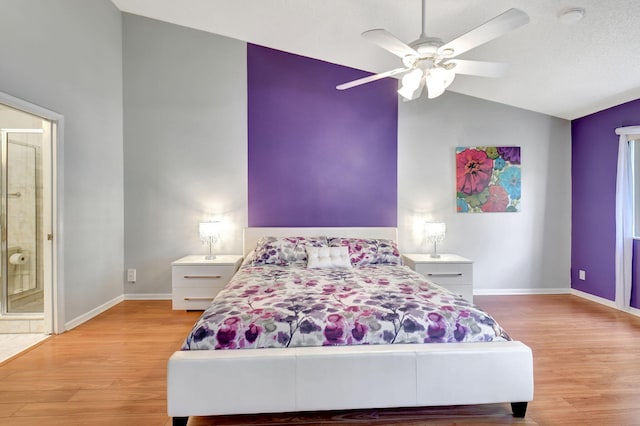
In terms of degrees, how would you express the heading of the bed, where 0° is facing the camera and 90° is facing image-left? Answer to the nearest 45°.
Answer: approximately 0°

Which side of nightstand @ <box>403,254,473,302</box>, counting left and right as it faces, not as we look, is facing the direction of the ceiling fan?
front

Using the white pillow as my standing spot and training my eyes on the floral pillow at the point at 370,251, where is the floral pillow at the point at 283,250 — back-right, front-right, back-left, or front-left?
back-left

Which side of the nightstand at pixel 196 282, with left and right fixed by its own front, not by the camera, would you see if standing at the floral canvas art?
left

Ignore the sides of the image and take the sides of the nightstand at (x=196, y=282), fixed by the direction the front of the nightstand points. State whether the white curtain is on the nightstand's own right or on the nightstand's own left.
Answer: on the nightstand's own left

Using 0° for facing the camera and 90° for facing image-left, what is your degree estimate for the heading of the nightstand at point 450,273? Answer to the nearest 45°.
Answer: approximately 0°
